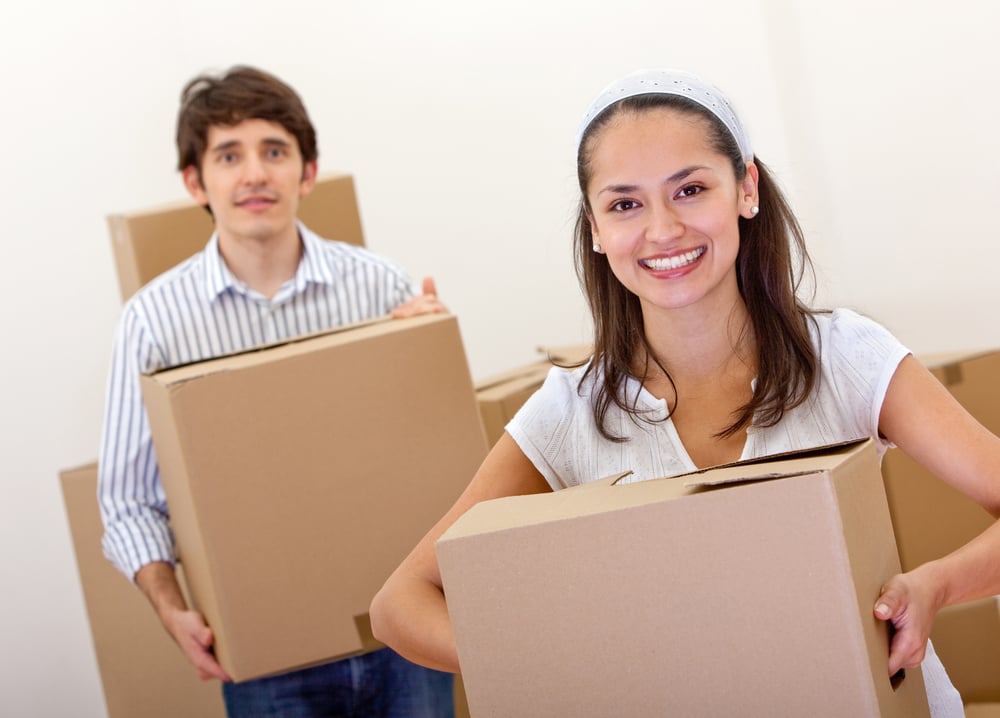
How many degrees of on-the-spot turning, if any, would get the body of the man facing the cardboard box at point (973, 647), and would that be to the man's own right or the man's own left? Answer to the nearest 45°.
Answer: approximately 90° to the man's own left

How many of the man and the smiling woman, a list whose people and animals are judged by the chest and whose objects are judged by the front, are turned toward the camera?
2

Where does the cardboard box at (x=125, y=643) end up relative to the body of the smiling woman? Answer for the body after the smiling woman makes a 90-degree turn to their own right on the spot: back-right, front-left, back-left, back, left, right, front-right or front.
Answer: front-right

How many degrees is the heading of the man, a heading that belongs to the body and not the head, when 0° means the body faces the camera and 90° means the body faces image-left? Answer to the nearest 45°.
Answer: approximately 0°

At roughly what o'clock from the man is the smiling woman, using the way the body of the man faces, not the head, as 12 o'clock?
The smiling woman is roughly at 11 o'clock from the man.
